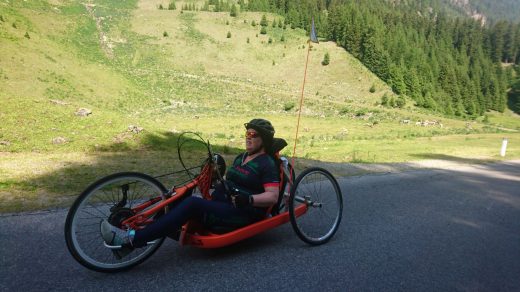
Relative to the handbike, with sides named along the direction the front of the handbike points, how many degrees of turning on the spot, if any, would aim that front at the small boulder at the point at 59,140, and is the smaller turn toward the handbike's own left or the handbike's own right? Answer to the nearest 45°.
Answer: approximately 90° to the handbike's own right

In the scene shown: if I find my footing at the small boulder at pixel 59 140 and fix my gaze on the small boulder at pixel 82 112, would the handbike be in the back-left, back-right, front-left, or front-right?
back-right

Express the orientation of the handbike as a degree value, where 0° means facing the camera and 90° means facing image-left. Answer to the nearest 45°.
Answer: approximately 45°

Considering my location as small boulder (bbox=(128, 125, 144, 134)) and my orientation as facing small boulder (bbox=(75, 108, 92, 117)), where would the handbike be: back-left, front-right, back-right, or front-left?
back-left

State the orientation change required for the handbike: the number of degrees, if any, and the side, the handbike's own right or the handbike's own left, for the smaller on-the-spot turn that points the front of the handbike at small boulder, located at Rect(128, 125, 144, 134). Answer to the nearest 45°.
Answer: approximately 135° to the handbike's own right

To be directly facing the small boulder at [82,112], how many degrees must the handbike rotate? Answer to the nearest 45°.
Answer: approximately 135° to its right
